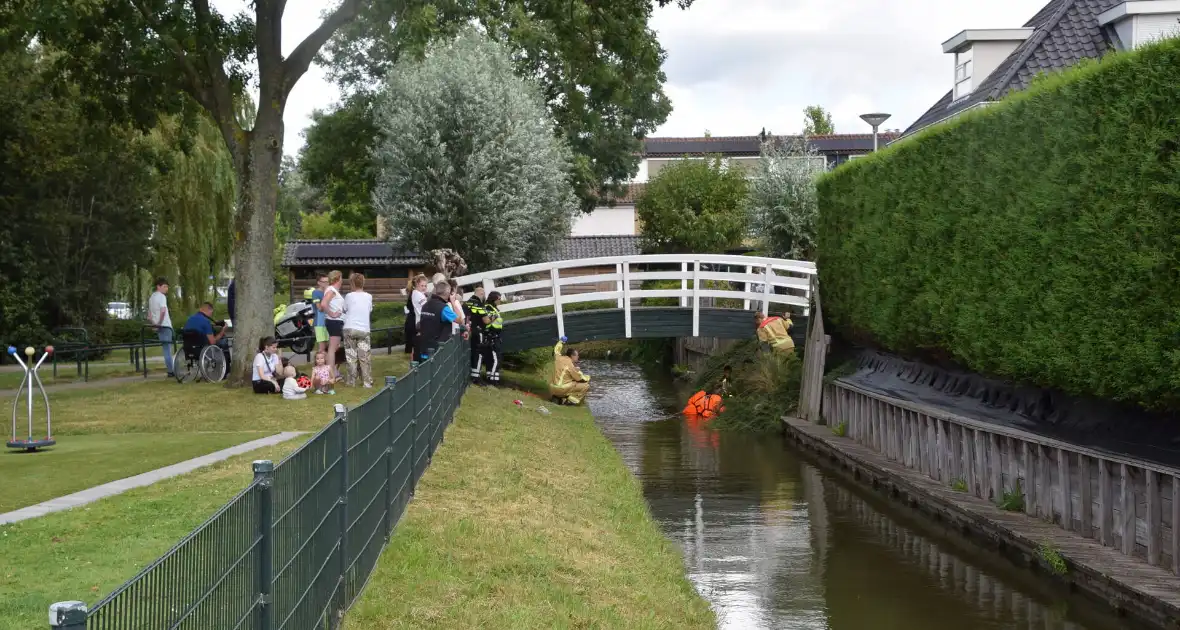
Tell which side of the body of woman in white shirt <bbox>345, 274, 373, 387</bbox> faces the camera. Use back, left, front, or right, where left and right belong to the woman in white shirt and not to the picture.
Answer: back

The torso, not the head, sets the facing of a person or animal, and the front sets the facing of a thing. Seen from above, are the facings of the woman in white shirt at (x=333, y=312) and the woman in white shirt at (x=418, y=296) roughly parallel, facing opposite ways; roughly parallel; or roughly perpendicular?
roughly parallel

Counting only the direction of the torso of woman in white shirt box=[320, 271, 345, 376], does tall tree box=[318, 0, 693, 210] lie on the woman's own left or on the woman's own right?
on the woman's own left

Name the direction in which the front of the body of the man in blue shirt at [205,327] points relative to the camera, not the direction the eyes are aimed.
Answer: to the viewer's right

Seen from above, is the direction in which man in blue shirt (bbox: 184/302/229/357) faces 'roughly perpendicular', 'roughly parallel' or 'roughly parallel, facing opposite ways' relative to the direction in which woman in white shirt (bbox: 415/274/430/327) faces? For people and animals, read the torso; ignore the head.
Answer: roughly parallel

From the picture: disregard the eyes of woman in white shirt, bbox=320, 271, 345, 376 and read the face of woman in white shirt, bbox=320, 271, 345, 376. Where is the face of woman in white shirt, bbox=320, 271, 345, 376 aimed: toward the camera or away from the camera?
away from the camera

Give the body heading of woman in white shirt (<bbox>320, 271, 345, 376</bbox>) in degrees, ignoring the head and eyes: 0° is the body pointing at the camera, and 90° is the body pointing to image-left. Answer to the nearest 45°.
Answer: approximately 270°

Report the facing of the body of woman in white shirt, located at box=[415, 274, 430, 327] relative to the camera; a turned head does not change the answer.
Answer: to the viewer's right

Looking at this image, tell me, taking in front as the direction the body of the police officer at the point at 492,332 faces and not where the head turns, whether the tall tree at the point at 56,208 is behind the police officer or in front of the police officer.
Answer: behind

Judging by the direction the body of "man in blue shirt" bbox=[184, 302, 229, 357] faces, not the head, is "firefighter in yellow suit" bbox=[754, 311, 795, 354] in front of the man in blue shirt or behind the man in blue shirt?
in front

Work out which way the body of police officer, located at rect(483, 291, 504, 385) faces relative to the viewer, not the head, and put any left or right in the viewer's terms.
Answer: facing to the right of the viewer

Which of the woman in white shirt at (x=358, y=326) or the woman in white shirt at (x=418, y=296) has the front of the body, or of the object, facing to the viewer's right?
the woman in white shirt at (x=418, y=296)

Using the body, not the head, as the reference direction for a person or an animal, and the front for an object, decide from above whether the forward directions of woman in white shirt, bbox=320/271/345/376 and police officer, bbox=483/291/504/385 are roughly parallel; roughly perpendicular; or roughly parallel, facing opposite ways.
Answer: roughly parallel

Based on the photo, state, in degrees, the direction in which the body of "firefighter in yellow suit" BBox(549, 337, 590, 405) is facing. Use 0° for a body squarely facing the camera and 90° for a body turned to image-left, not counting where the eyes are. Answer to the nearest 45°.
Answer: approximately 270°
